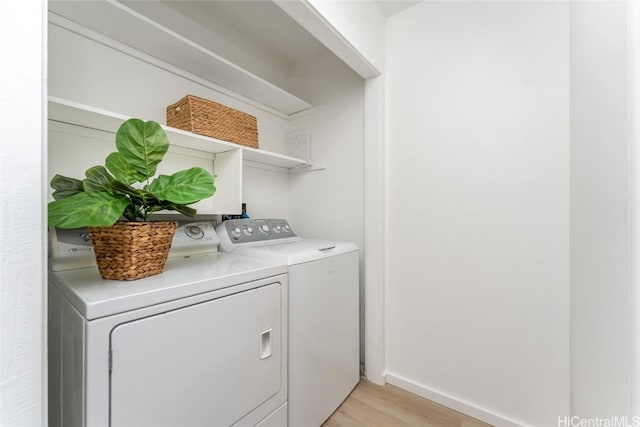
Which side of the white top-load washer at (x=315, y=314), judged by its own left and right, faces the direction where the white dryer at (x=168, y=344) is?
right

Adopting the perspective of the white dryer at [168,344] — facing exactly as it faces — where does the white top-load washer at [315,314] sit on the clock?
The white top-load washer is roughly at 10 o'clock from the white dryer.

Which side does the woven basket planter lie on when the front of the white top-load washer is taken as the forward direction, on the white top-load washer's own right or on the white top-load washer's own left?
on the white top-load washer's own right

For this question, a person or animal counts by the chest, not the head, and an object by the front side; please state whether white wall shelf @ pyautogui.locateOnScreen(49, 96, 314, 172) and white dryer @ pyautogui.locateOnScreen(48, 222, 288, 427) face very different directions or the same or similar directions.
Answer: same or similar directions

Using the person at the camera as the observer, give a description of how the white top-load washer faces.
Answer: facing the viewer and to the right of the viewer

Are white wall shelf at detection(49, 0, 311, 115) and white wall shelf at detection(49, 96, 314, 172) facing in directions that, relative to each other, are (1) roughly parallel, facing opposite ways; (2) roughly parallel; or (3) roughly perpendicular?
roughly parallel

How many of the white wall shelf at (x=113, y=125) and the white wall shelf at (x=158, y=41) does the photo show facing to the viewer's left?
0
